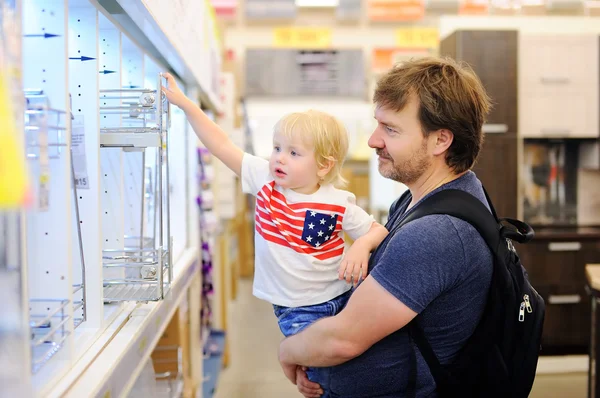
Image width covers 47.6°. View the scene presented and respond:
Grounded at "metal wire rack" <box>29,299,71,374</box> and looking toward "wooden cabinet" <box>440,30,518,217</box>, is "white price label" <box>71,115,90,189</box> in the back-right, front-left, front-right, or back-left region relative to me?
front-left

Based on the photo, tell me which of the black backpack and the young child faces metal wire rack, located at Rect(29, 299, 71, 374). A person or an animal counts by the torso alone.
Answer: the young child

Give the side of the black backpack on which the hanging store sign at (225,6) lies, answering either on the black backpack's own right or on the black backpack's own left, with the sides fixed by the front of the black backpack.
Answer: on the black backpack's own left

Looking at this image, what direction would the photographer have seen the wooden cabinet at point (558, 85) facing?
facing the viewer

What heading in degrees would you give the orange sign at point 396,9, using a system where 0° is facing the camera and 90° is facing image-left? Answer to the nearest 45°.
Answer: approximately 0°

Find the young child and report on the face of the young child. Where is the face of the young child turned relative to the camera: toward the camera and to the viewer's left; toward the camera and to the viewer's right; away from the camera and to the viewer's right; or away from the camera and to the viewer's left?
toward the camera and to the viewer's left

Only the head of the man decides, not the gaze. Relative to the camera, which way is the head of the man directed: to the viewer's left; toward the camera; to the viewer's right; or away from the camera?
to the viewer's left

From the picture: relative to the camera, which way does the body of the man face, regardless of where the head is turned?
to the viewer's left

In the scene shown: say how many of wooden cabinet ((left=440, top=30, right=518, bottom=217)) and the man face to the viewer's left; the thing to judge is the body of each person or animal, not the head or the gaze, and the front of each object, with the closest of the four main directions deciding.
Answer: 1

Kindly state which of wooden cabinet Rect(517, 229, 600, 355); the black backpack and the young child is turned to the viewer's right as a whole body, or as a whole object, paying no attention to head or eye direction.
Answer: the black backpack

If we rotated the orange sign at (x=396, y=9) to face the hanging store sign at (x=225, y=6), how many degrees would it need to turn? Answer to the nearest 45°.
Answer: approximately 90° to its right

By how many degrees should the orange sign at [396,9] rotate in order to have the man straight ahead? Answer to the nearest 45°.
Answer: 0° — it already faces them

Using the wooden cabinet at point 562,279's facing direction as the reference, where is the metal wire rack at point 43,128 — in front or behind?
in front

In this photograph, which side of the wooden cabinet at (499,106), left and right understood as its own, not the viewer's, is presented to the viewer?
front
